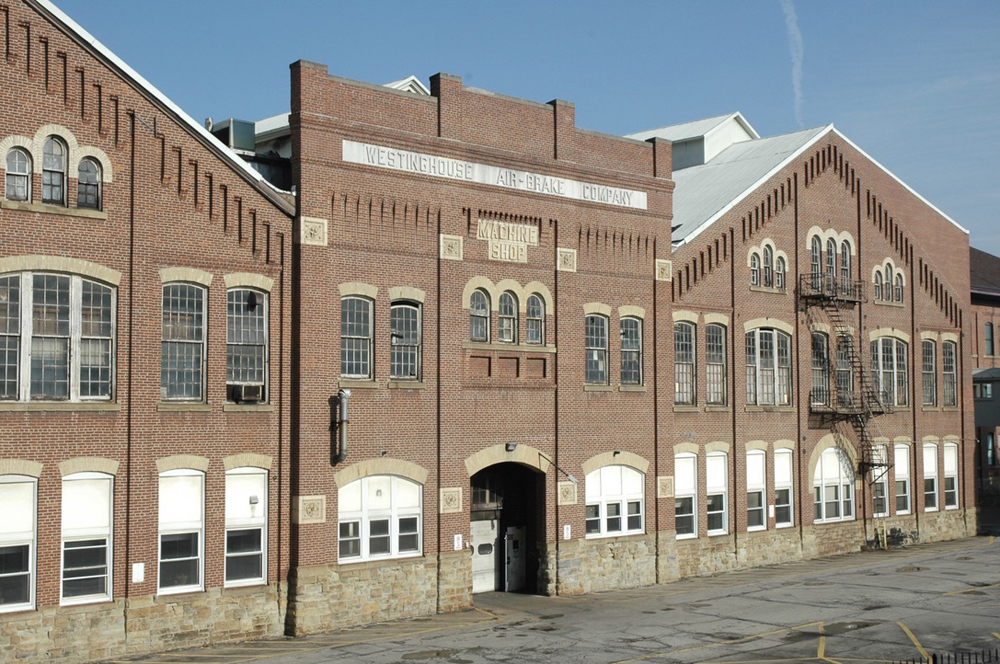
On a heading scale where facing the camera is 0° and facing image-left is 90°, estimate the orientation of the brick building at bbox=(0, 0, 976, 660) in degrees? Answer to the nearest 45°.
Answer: approximately 315°
